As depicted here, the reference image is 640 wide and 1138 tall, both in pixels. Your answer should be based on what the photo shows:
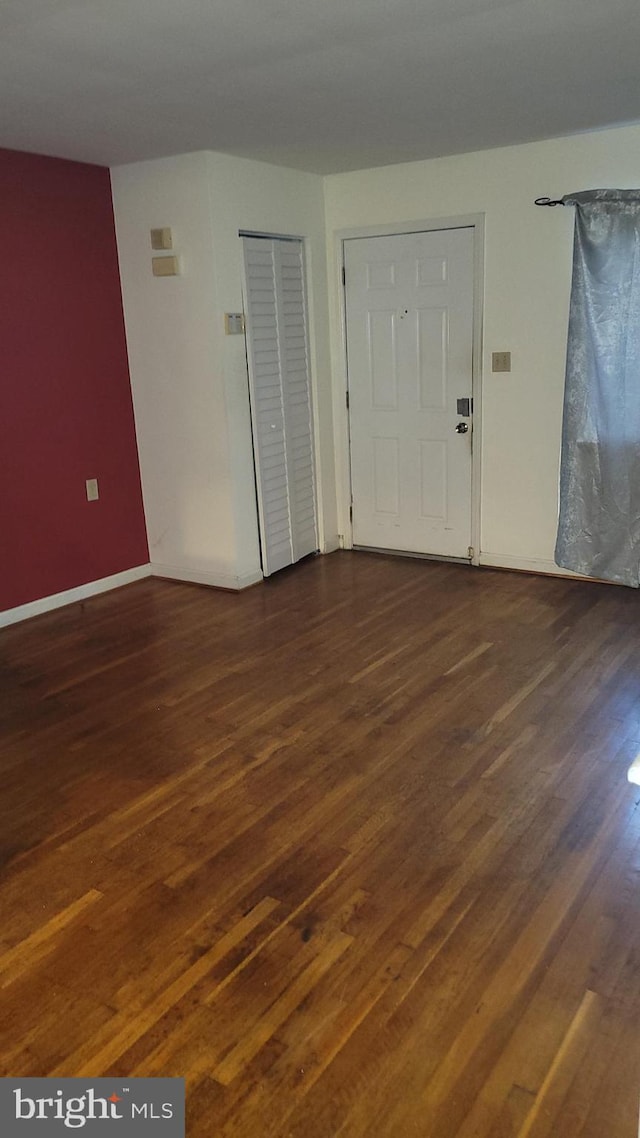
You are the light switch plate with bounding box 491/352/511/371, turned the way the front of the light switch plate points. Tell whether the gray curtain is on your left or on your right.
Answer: on your left

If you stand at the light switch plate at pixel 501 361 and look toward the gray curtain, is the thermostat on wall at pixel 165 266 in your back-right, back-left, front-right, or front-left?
back-right

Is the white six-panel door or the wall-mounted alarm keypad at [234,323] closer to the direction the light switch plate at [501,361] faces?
the wall-mounted alarm keypad

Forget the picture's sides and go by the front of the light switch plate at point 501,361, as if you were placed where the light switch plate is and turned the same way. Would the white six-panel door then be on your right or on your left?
on your right
